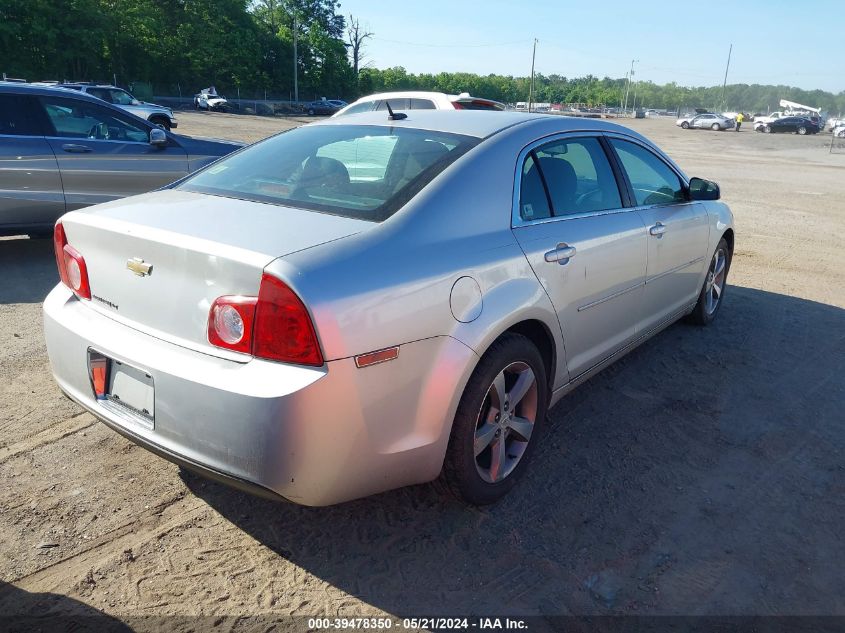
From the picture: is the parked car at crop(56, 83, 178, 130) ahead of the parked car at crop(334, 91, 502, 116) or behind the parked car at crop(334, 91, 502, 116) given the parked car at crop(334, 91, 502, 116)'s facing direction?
ahead

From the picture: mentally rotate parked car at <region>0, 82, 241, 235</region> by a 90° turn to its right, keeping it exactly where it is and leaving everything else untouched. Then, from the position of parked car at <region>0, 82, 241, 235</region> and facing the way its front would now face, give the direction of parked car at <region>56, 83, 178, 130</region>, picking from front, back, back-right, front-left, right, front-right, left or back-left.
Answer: back

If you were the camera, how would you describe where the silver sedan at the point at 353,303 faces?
facing away from the viewer and to the right of the viewer

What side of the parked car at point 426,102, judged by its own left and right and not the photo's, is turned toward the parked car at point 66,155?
left

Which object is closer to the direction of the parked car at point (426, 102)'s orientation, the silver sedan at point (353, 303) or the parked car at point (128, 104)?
the parked car

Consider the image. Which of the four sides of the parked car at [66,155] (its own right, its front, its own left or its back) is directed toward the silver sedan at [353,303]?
right

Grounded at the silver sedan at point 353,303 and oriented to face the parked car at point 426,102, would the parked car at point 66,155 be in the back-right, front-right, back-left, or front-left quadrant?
front-left

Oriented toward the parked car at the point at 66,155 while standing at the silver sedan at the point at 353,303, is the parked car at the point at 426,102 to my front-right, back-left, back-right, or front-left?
front-right

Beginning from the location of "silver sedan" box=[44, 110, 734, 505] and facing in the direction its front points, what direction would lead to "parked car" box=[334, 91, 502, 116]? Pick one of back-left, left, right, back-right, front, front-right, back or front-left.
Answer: front-left

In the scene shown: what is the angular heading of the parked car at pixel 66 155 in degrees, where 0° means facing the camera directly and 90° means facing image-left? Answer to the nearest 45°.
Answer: approximately 270°

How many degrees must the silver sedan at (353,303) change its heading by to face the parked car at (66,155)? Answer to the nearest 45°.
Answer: approximately 90° to its left

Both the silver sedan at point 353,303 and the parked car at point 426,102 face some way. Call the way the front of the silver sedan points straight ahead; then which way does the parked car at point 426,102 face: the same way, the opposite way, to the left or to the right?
to the left

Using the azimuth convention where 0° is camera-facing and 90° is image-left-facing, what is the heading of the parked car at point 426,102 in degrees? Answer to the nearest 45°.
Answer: approximately 135°

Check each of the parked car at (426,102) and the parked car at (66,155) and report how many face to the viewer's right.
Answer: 1

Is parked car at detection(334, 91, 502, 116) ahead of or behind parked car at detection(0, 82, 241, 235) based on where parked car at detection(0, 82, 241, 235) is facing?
ahead
